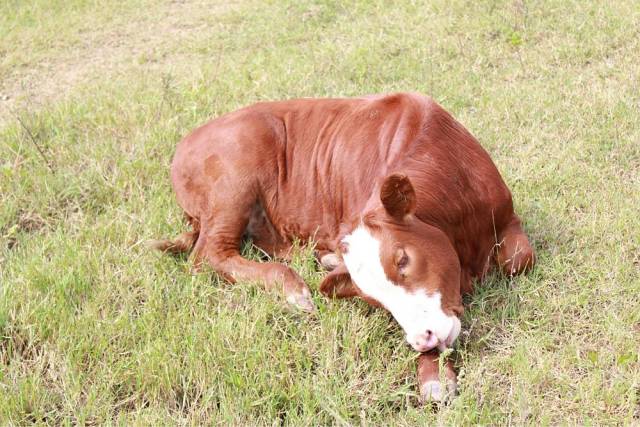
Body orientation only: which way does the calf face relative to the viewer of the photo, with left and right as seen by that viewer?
facing the viewer and to the right of the viewer
